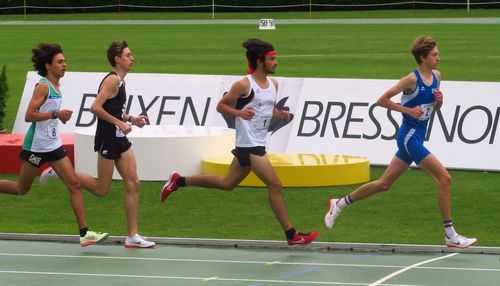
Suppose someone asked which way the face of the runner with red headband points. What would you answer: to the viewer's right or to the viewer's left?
to the viewer's right

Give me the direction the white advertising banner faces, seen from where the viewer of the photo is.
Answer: facing the viewer

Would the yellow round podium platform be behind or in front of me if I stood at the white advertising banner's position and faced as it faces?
in front

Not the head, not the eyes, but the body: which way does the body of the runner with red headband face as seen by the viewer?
to the viewer's right

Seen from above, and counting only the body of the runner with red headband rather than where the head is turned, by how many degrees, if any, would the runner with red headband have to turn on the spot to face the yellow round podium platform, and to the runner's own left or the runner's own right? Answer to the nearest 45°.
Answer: approximately 90° to the runner's own left

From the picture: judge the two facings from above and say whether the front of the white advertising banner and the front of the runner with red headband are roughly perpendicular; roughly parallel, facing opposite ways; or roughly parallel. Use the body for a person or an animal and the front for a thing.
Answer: roughly perpendicular

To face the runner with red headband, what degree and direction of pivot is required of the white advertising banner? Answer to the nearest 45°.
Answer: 0° — it already faces them

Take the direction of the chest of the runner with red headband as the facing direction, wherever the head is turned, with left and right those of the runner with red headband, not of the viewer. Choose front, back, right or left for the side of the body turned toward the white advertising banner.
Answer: left

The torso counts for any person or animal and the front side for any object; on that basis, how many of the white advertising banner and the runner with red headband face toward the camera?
1
